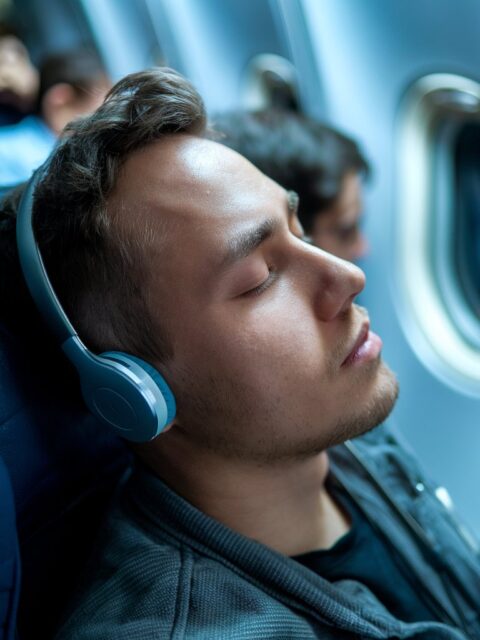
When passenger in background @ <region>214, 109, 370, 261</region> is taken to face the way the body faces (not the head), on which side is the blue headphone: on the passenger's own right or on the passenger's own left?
on the passenger's own right

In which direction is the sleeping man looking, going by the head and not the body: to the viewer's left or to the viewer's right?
to the viewer's right

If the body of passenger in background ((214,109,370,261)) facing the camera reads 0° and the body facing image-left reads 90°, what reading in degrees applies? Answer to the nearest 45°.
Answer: approximately 270°

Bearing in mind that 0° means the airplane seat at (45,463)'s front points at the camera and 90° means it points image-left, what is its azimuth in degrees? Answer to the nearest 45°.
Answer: approximately 270°
